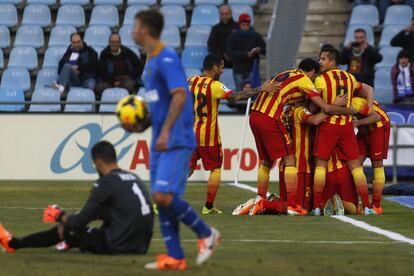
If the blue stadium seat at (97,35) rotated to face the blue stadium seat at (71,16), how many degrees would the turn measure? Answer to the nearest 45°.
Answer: approximately 135° to its right

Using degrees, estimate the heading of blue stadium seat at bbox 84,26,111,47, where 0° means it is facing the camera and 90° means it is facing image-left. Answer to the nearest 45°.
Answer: approximately 0°

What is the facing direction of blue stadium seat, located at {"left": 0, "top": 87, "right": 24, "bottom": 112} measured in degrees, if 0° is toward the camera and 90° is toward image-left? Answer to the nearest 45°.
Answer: approximately 0°

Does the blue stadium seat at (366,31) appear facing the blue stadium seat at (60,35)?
no

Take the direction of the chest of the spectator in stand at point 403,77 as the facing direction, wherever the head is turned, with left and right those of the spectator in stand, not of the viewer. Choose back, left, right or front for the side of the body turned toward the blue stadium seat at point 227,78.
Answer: right

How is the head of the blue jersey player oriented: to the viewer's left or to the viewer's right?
to the viewer's left

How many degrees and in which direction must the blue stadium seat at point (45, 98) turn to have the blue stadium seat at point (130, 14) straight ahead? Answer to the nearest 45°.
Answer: approximately 135° to its left

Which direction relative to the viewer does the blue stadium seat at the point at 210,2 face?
toward the camera

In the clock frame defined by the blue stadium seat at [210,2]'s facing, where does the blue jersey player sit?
The blue jersey player is roughly at 12 o'clock from the blue stadium seat.

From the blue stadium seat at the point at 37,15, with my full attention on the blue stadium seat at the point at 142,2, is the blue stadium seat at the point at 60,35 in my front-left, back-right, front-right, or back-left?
front-right

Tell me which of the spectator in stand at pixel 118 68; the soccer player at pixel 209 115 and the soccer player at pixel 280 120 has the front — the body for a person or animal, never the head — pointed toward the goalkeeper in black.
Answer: the spectator in stand
